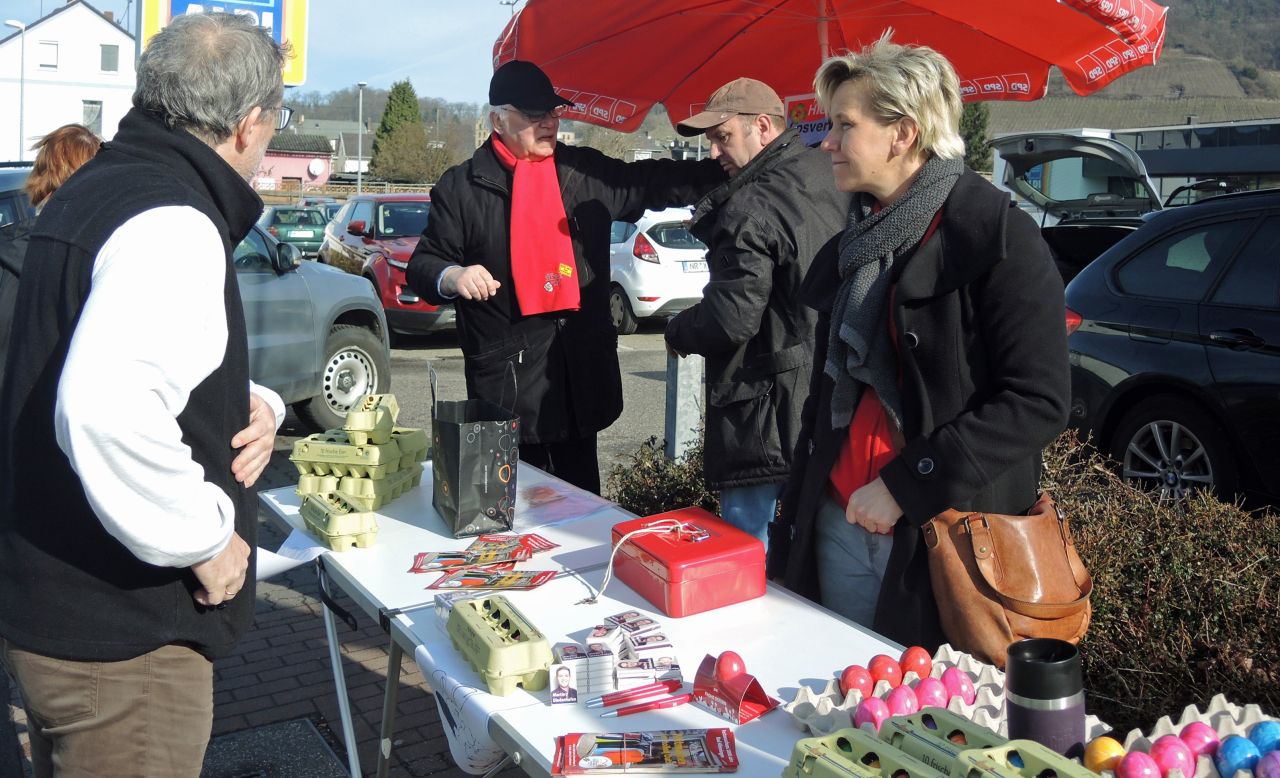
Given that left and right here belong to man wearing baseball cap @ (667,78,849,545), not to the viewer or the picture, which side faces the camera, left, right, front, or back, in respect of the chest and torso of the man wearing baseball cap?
left

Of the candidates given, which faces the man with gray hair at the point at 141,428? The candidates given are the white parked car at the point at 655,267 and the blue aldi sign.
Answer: the blue aldi sign

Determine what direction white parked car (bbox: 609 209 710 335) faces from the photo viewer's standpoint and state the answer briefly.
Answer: facing away from the viewer and to the left of the viewer

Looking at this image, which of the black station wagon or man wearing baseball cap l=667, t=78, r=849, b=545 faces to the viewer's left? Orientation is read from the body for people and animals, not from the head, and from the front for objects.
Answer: the man wearing baseball cap

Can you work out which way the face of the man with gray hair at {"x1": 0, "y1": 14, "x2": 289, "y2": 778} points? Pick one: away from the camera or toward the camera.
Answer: away from the camera

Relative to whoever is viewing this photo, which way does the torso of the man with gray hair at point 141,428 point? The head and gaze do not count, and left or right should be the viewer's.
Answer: facing away from the viewer and to the right of the viewer

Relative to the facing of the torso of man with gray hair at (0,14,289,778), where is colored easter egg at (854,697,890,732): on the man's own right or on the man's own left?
on the man's own right

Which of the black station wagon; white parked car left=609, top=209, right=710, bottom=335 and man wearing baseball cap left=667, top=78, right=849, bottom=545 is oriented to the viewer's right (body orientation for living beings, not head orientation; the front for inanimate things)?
the black station wagon

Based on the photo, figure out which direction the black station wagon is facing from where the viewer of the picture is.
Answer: facing to the right of the viewer

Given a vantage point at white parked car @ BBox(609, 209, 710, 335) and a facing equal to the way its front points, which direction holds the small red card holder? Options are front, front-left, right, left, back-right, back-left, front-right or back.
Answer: back-left
